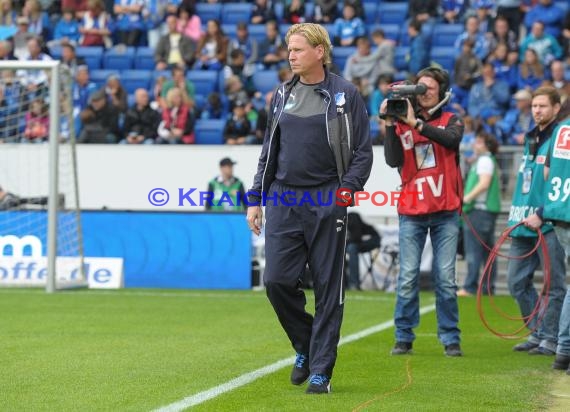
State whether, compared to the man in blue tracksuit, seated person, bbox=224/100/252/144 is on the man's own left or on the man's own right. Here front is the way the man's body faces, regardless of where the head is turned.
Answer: on the man's own right

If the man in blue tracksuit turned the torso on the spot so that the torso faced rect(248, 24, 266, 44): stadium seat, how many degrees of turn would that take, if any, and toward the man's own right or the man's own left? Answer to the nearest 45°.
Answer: approximately 135° to the man's own right

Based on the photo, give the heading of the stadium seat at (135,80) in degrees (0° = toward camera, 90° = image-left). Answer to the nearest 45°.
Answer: approximately 0°

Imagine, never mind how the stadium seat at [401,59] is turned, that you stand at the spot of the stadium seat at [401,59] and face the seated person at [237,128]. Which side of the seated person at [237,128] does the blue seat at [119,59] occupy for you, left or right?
right

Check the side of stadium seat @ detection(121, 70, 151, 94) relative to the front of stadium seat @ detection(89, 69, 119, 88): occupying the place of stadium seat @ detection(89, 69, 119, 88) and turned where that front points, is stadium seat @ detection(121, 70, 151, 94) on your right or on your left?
on your left

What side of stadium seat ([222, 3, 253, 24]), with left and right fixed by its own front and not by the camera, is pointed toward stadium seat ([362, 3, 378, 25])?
left
